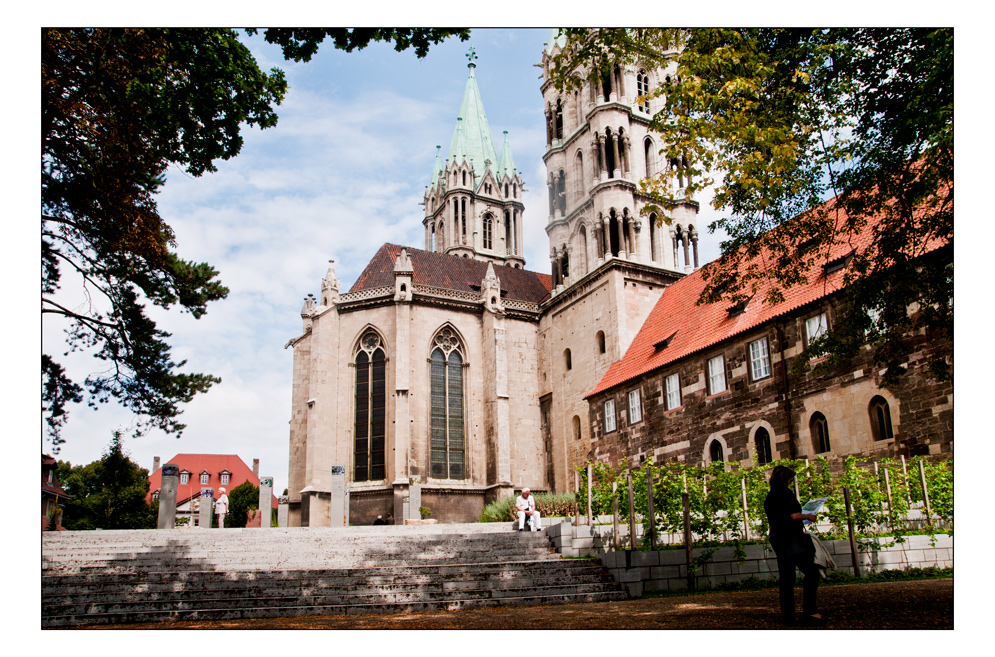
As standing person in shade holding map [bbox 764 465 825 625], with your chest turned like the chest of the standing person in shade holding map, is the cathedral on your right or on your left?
on your left

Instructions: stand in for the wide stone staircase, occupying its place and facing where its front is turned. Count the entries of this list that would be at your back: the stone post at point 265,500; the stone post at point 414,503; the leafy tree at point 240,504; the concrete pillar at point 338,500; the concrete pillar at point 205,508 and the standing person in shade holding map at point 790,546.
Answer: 5

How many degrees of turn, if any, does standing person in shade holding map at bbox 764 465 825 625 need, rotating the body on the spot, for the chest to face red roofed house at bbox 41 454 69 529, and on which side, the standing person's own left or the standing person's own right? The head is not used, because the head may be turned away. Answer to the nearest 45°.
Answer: approximately 180°

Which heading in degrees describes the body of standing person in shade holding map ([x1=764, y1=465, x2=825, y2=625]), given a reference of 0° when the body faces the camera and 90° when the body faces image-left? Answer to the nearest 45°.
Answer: approximately 270°

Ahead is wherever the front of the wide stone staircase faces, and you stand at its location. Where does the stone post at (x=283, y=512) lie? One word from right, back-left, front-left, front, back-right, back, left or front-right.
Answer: back

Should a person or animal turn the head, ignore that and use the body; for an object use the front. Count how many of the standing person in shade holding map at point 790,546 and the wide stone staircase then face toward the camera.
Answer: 1

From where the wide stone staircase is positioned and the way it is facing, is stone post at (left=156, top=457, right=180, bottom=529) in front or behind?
behind

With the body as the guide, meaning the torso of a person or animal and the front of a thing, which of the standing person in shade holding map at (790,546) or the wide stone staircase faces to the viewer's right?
the standing person in shade holding map

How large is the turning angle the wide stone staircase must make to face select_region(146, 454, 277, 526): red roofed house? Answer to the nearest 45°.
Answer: approximately 180°
